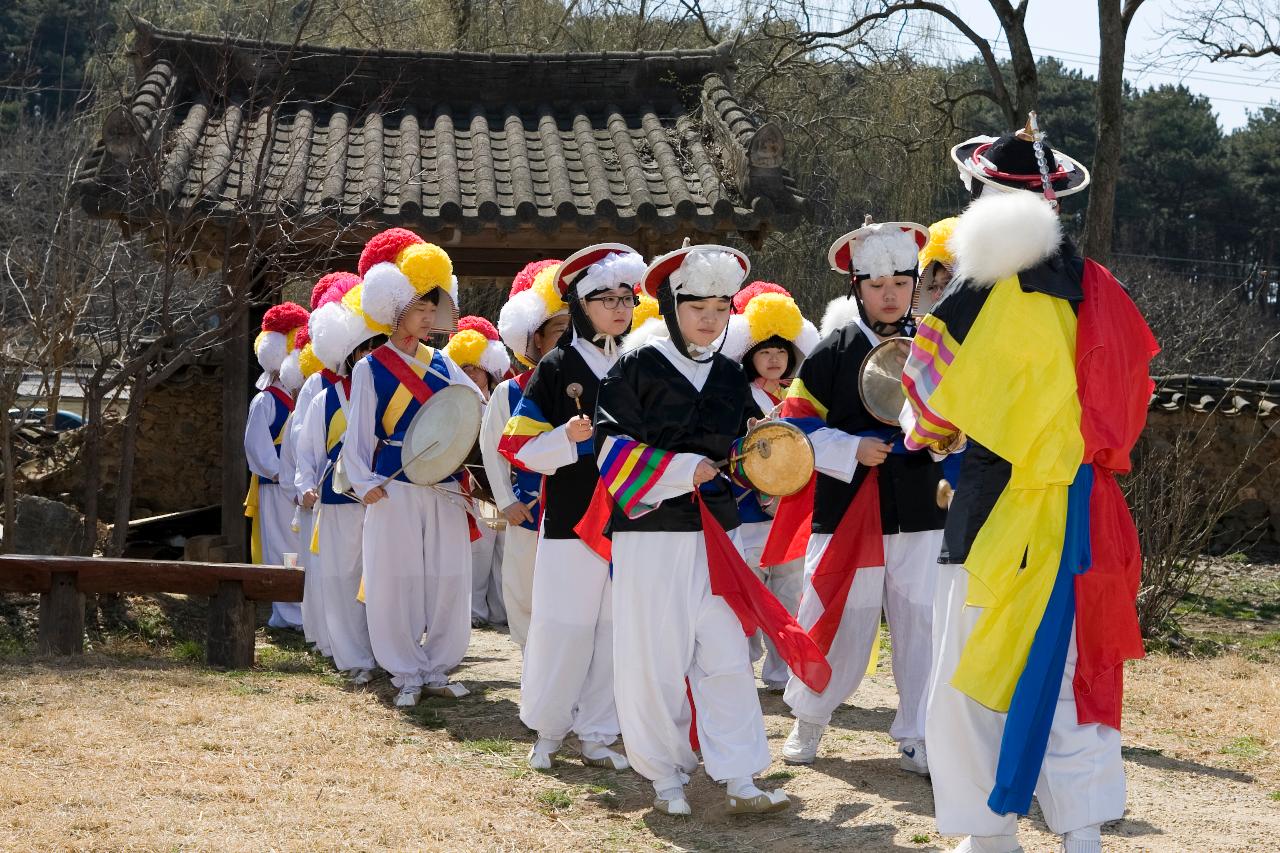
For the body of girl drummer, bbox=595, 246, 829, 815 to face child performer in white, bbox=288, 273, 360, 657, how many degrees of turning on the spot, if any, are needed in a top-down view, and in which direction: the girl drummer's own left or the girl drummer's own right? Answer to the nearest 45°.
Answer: approximately 180°

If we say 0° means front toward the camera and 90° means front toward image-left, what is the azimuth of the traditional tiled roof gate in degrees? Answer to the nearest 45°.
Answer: approximately 0°

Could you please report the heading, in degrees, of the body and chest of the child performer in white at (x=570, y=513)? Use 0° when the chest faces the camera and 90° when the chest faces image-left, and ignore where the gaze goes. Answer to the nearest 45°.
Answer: approximately 315°

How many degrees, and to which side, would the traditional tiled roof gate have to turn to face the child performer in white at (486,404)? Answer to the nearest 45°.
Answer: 0° — it already faces them

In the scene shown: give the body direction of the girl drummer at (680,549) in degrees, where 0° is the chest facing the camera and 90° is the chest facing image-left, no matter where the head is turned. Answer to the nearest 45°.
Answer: approximately 315°
